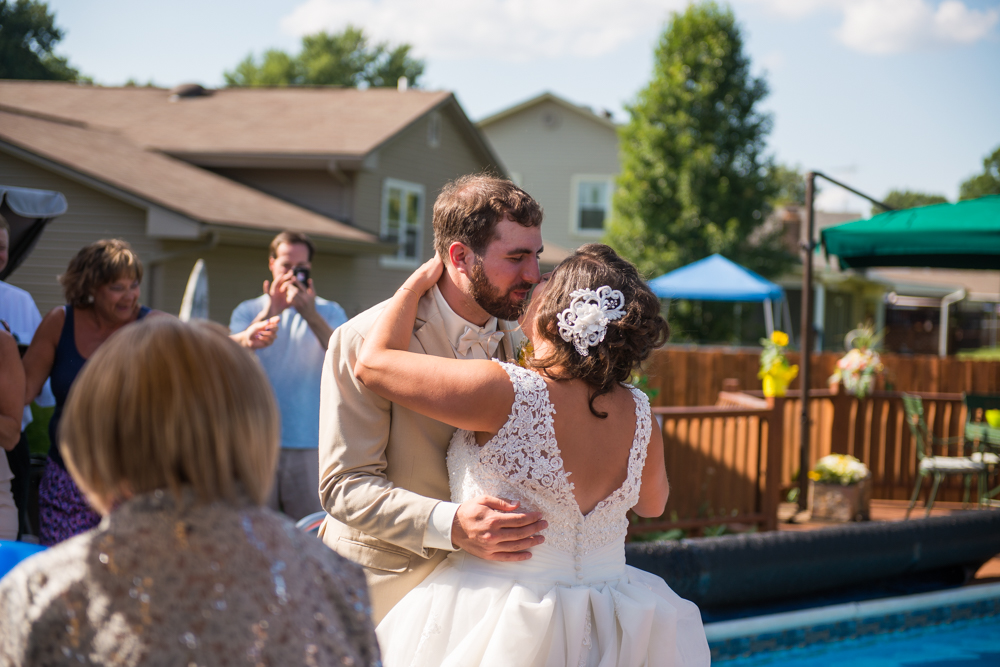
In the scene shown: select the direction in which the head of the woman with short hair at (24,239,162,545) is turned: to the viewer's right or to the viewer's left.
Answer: to the viewer's right

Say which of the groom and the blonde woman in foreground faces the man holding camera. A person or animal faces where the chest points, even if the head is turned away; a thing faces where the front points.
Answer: the blonde woman in foreground

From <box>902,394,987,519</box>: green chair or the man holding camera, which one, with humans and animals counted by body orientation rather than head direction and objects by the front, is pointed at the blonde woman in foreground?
the man holding camera

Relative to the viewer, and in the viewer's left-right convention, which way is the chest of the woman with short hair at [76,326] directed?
facing the viewer and to the right of the viewer

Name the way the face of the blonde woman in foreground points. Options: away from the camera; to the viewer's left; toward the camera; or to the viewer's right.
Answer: away from the camera

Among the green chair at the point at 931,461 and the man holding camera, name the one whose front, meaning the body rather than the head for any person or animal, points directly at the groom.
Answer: the man holding camera

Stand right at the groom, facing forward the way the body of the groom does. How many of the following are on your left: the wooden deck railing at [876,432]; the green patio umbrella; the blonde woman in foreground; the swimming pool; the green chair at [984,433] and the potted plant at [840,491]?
5

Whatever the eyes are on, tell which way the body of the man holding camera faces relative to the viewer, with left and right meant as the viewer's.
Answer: facing the viewer

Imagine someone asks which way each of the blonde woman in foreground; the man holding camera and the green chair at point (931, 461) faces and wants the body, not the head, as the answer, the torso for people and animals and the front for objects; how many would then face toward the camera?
1

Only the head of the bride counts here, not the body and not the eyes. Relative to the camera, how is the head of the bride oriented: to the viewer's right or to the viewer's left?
to the viewer's left

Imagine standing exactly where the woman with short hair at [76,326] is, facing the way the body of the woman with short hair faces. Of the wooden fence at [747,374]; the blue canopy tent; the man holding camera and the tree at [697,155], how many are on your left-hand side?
4

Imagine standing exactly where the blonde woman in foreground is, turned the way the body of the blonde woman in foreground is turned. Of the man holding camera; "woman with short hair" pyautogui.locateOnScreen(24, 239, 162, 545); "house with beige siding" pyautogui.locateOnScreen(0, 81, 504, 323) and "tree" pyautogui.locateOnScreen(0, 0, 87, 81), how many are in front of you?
4

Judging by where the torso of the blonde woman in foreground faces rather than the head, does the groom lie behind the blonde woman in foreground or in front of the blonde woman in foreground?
in front

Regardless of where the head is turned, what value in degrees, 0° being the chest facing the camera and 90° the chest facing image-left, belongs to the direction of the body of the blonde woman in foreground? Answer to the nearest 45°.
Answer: approximately 180°

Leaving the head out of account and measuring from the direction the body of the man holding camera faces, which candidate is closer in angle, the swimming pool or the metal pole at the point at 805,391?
the swimming pool

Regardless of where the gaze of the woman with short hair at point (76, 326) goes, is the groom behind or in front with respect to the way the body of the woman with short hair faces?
in front
